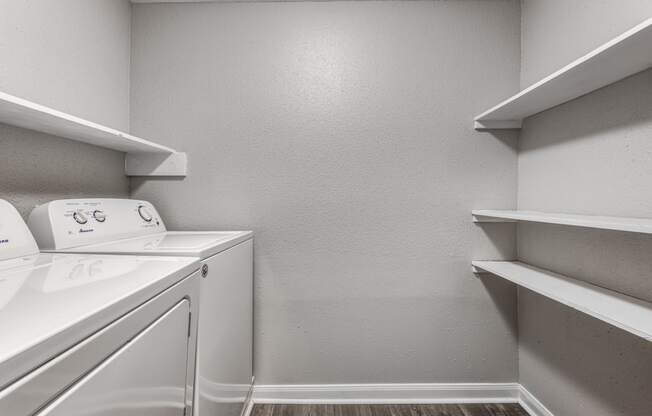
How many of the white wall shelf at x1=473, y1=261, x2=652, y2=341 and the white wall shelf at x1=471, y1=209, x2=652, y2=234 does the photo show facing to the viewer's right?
0

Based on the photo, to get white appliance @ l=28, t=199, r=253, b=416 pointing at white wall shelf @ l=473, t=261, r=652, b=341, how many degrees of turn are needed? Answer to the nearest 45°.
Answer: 0° — it already faces it

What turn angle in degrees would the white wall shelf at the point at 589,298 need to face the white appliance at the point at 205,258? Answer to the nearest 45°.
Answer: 0° — it already faces it

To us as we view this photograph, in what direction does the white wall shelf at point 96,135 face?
facing the viewer and to the right of the viewer

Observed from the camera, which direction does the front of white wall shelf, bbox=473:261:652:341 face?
facing the viewer and to the left of the viewer

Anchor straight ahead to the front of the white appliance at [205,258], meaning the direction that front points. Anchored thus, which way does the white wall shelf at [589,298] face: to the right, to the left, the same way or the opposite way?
the opposite way

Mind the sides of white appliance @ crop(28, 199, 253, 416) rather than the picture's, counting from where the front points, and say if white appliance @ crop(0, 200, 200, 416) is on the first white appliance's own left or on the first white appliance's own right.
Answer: on the first white appliance's own right

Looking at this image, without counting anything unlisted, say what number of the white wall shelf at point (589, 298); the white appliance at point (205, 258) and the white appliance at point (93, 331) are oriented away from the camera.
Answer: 0

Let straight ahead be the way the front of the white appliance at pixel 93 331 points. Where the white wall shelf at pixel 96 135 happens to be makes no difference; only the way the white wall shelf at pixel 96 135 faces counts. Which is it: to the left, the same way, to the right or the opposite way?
the same way

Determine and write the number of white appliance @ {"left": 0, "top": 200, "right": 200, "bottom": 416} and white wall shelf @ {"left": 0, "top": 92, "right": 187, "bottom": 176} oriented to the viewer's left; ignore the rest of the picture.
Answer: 0

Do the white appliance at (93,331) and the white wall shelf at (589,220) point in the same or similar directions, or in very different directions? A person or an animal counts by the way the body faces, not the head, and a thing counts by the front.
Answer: very different directions

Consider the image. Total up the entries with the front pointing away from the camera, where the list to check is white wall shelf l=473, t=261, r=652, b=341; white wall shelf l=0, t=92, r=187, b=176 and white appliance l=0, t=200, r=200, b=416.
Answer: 0

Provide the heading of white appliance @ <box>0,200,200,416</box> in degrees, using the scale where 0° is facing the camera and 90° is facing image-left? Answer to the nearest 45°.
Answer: approximately 315°
